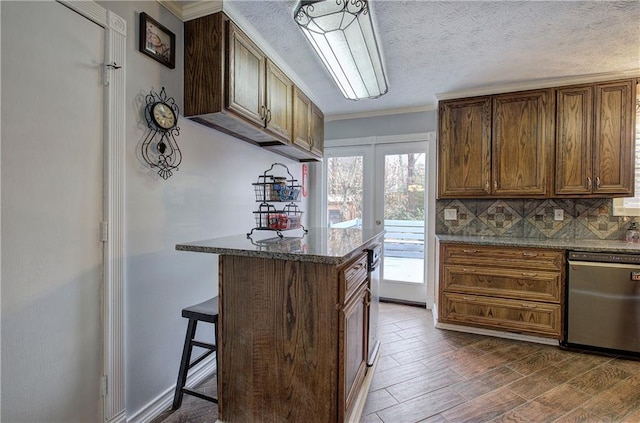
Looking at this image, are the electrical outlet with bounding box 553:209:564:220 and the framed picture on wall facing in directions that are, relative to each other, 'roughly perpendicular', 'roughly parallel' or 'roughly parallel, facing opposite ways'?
roughly perpendicular

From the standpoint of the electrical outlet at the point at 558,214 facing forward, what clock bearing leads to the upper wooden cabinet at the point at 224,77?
The upper wooden cabinet is roughly at 1 o'clock from the electrical outlet.

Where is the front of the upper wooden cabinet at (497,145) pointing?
toward the camera

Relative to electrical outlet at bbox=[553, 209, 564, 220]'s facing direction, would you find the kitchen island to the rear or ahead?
ahead

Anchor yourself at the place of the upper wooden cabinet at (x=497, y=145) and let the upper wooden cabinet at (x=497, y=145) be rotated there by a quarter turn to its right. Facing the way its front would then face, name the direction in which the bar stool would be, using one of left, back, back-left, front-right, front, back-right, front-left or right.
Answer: front-left

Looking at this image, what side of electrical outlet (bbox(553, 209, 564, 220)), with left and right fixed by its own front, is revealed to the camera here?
front

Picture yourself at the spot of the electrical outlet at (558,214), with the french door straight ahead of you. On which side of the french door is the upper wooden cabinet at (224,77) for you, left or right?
left

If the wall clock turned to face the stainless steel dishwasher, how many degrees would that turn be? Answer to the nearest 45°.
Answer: approximately 45° to its left

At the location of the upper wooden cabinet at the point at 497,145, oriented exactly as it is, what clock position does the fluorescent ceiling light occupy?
The fluorescent ceiling light is roughly at 1 o'clock from the upper wooden cabinet.

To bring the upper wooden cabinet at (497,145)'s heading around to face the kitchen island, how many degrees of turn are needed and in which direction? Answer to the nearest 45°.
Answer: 0° — it already faces it

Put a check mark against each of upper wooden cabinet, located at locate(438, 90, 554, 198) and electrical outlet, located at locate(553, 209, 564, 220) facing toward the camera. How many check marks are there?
2

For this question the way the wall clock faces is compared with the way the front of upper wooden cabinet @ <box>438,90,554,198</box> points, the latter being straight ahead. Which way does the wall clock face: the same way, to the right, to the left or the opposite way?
to the left
